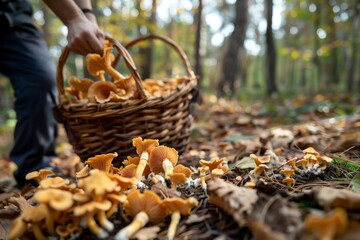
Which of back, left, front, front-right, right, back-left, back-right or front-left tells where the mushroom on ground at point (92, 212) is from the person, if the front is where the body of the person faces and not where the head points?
right

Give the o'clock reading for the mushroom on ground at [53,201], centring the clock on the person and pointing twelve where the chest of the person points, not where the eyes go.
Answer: The mushroom on ground is roughly at 3 o'clock from the person.

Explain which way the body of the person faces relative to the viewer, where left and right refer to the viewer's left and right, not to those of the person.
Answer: facing to the right of the viewer

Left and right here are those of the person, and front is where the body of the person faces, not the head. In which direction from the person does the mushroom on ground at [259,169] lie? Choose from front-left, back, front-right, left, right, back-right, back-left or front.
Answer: front-right

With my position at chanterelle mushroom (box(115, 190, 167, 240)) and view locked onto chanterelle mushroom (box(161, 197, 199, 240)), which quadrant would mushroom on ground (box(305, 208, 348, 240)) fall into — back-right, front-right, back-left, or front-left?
front-right

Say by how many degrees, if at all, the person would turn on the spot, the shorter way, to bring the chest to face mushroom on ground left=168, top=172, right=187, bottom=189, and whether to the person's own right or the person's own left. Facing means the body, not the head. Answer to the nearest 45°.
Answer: approximately 90° to the person's own right

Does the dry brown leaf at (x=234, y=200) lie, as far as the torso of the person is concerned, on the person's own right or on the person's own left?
on the person's own right

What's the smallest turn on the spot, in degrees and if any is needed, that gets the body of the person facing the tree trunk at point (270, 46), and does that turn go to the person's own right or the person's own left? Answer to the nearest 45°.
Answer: approximately 45° to the person's own left

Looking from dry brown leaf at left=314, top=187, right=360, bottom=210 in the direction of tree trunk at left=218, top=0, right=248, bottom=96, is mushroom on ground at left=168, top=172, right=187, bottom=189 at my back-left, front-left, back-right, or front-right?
front-left

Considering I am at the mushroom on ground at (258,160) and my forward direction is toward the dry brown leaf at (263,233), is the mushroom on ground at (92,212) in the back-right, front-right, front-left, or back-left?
front-right

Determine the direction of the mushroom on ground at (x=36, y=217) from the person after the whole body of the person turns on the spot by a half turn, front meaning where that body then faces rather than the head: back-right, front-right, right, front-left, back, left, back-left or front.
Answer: left

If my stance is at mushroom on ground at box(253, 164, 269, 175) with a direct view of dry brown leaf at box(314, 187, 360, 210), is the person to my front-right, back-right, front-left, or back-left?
back-right

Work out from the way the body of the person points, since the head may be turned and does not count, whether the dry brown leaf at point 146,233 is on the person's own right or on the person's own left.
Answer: on the person's own right

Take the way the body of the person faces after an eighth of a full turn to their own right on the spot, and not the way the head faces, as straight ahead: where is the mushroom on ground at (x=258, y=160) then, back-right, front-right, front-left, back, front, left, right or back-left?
front

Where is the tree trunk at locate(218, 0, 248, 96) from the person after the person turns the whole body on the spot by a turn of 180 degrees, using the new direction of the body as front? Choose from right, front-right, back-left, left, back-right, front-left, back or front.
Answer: back-right
